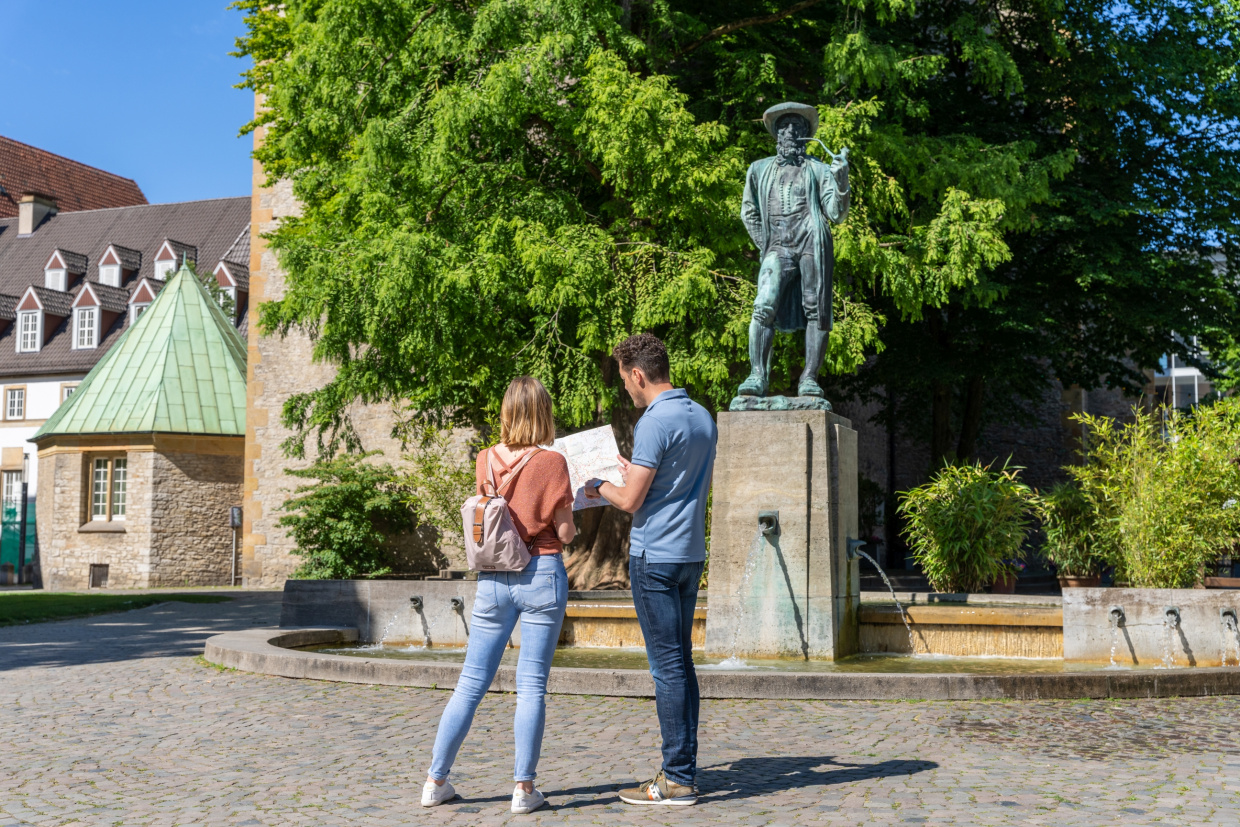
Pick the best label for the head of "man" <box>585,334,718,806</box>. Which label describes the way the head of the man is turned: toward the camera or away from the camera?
away from the camera

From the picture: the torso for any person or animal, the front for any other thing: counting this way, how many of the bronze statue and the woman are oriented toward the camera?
1

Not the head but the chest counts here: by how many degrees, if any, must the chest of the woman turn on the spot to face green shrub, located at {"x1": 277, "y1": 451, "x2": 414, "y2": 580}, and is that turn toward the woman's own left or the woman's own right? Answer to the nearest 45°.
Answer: approximately 45° to the woman's own left

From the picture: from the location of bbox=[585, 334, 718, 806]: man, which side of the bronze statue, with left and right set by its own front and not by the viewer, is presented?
front

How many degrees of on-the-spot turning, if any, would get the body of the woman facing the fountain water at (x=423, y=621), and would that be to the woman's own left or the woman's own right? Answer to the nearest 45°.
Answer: approximately 45° to the woman's own left

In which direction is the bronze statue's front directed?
toward the camera

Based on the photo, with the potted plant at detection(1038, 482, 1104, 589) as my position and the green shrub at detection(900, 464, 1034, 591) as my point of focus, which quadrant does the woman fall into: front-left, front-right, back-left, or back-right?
front-left

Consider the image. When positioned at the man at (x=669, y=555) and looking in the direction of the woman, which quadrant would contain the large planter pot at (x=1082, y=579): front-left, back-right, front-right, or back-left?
back-right

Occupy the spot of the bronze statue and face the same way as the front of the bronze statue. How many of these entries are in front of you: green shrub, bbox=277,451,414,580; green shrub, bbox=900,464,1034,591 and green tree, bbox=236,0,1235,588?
0

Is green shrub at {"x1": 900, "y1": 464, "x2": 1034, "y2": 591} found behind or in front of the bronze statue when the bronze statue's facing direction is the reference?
behind

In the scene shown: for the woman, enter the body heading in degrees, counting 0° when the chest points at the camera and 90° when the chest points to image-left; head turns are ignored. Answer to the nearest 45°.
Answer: approximately 225°

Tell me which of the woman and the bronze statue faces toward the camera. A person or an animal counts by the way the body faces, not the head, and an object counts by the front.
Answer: the bronze statue

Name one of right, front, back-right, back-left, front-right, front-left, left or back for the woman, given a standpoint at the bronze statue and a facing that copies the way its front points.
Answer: front

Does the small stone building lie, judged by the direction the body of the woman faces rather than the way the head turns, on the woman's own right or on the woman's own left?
on the woman's own left

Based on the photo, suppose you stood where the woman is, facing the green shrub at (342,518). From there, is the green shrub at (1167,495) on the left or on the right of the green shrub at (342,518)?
right

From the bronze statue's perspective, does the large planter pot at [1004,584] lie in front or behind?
behind
